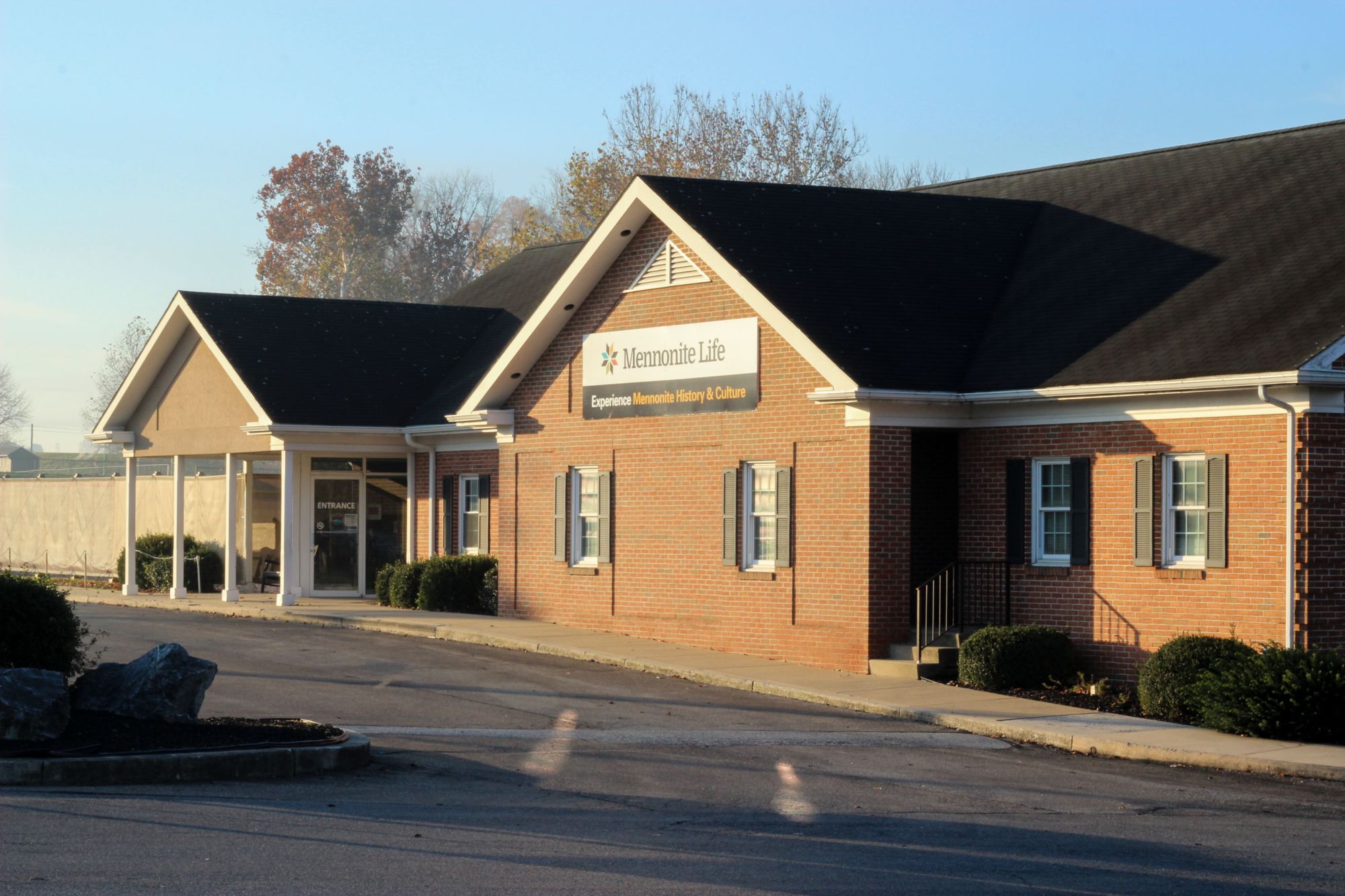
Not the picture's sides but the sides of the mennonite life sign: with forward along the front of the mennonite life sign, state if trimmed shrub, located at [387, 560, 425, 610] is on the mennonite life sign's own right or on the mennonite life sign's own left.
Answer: on the mennonite life sign's own right

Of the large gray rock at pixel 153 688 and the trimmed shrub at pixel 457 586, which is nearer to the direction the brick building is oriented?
the large gray rock

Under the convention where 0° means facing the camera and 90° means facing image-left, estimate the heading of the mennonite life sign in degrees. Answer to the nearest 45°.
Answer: approximately 45°

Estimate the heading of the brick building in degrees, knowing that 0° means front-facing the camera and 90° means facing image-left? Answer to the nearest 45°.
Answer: approximately 45°

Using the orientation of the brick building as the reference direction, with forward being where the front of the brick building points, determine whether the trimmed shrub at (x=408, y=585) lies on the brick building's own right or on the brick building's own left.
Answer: on the brick building's own right

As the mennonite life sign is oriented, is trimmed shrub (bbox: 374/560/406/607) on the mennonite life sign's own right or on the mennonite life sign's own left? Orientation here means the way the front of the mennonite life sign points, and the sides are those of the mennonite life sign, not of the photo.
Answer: on the mennonite life sign's own right
